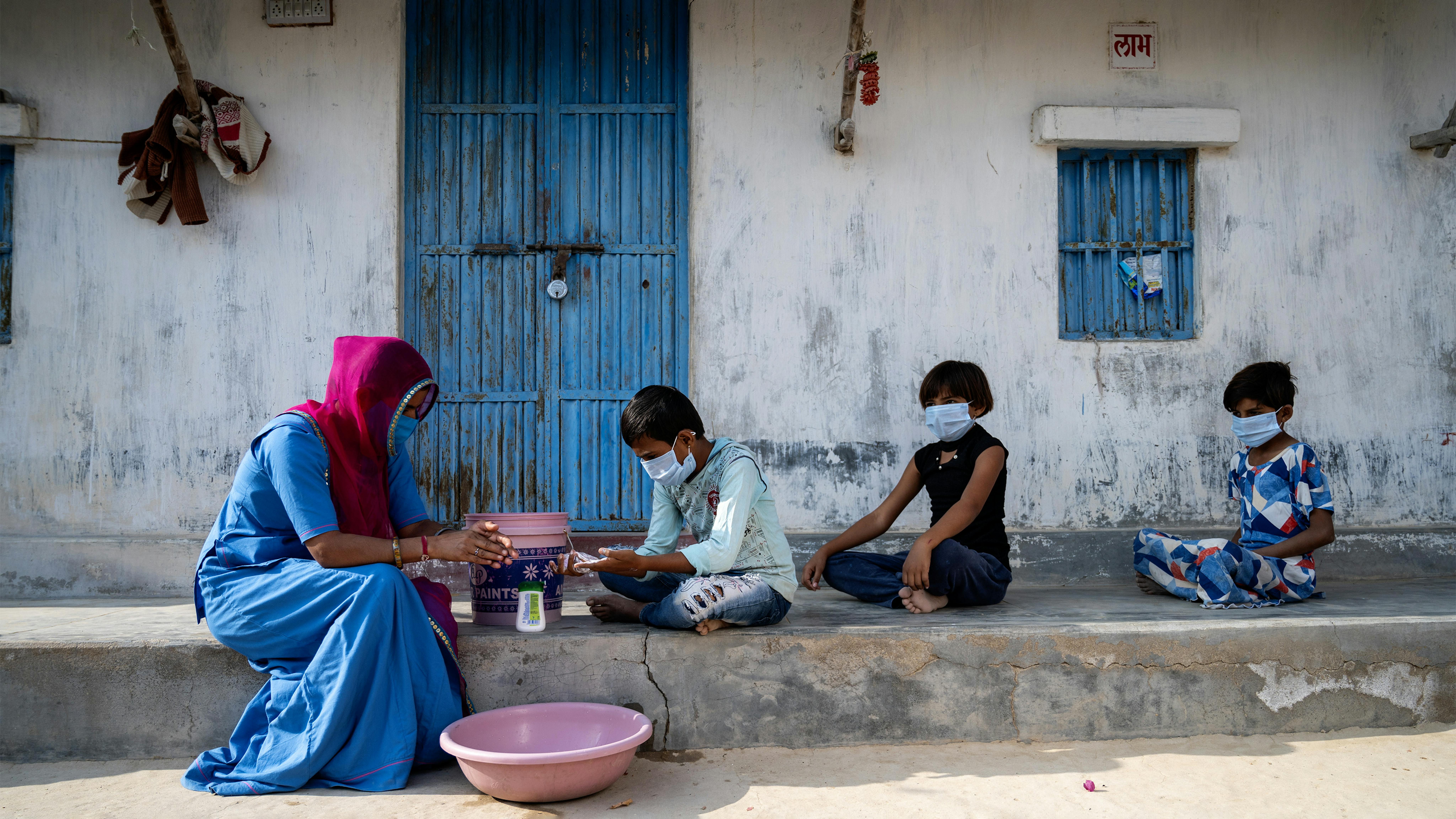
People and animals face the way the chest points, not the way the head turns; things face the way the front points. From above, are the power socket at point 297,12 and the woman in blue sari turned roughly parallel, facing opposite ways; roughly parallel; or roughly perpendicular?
roughly perpendicular

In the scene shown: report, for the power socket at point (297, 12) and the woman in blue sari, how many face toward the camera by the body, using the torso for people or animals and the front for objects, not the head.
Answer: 1

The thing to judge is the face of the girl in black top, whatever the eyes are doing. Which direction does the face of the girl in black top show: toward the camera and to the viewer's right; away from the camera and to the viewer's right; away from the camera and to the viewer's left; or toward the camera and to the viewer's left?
toward the camera and to the viewer's left

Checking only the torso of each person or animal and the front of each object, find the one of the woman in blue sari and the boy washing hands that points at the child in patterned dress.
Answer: the woman in blue sari

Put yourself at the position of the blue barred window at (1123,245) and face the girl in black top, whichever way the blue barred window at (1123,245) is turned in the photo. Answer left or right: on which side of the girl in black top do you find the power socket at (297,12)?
right

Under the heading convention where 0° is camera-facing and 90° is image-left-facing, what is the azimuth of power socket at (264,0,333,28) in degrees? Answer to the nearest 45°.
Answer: approximately 0°

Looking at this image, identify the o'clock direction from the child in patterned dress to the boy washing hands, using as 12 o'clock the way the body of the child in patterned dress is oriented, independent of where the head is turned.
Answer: The boy washing hands is roughly at 12 o'clock from the child in patterned dress.

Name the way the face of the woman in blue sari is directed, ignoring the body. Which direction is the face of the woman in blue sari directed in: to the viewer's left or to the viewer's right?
to the viewer's right

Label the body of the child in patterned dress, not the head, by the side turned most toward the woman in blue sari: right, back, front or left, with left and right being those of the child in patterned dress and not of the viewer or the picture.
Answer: front

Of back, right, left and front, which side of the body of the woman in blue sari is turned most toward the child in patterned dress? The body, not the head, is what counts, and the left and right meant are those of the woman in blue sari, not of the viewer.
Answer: front

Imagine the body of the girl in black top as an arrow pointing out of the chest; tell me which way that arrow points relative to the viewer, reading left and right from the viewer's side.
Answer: facing the viewer and to the left of the viewer

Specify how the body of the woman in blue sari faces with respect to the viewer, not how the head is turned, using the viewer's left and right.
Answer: facing to the right of the viewer

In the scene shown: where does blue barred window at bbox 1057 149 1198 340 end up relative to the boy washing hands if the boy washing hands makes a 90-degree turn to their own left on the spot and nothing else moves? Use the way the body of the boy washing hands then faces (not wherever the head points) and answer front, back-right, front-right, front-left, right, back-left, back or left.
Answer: left

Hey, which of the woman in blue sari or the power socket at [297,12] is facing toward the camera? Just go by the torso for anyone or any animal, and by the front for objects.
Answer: the power socket
